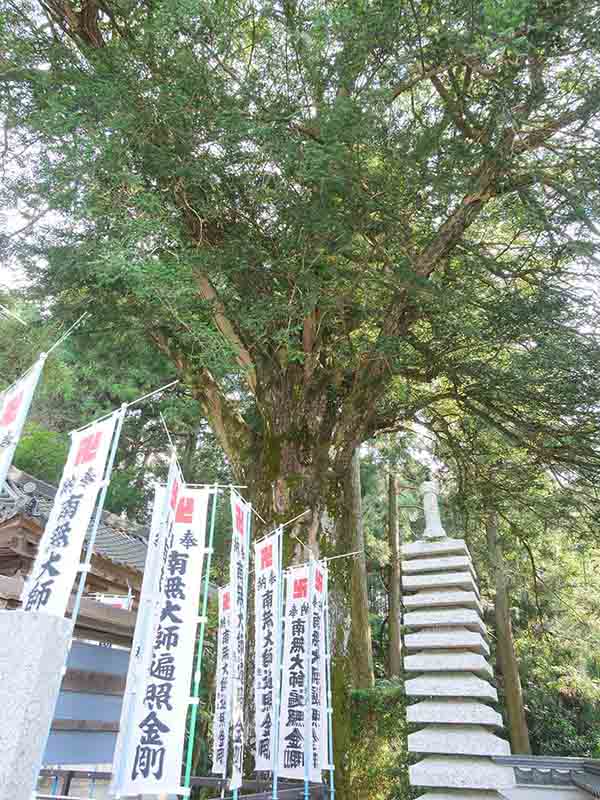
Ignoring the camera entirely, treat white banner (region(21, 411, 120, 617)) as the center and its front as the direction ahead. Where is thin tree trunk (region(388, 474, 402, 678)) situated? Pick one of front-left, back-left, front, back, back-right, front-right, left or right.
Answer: back-left

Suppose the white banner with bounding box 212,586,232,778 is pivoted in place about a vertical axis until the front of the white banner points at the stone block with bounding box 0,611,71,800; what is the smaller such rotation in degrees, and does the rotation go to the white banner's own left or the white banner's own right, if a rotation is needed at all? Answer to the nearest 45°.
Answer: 0° — it already faces it

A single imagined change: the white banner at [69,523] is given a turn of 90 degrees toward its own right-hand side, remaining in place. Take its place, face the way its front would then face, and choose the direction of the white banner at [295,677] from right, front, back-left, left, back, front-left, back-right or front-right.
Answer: back-right

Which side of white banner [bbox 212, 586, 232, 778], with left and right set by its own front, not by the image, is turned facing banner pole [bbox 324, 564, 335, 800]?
left

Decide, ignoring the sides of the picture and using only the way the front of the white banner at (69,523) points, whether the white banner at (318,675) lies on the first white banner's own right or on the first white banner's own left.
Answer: on the first white banner's own left

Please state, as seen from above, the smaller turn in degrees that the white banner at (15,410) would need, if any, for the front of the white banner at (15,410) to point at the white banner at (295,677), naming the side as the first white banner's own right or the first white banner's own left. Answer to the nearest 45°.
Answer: approximately 135° to the first white banner's own left
